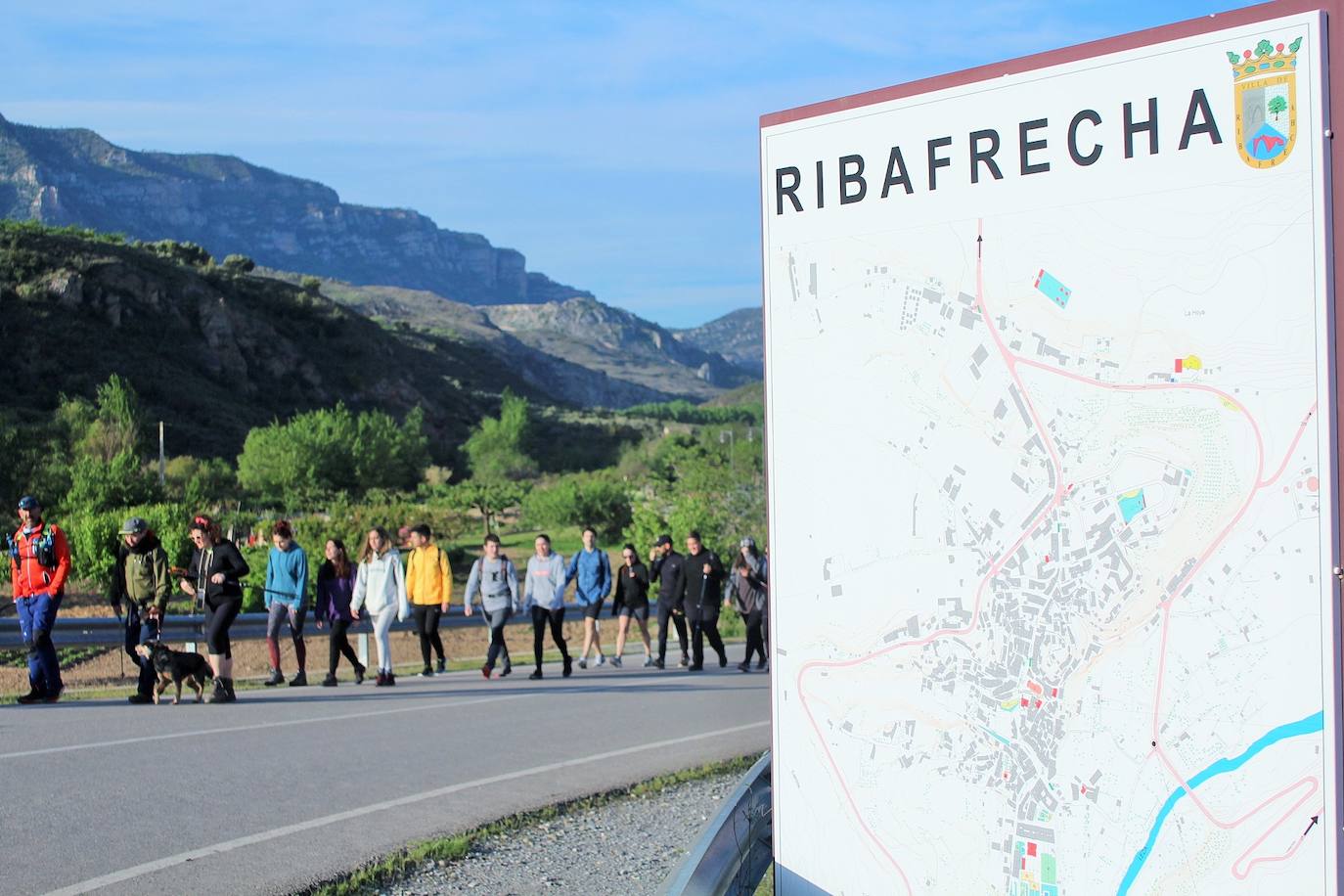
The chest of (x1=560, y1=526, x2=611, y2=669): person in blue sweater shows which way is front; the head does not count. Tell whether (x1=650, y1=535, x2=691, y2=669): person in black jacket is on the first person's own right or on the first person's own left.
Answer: on the first person's own left

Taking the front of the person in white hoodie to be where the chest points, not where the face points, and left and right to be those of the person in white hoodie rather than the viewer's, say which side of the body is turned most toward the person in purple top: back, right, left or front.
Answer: right

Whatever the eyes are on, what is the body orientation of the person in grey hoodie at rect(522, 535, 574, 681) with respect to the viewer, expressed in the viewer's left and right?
facing the viewer and to the left of the viewer

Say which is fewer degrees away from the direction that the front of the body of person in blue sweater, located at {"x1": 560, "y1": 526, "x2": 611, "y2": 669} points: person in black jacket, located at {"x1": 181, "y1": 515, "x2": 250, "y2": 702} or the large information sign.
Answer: the large information sign

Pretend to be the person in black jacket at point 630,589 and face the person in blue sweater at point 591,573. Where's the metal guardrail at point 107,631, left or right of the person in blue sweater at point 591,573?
right

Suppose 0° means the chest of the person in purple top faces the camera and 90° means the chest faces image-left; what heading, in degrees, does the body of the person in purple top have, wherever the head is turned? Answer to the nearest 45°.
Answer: approximately 45°

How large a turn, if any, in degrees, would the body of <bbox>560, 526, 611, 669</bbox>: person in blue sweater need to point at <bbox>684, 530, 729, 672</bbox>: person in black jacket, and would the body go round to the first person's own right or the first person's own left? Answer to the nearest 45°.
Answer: approximately 90° to the first person's own left

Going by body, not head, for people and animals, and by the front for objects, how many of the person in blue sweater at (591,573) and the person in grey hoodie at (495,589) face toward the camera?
2

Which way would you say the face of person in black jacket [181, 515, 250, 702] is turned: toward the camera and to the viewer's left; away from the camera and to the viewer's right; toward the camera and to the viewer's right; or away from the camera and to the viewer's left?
toward the camera and to the viewer's left

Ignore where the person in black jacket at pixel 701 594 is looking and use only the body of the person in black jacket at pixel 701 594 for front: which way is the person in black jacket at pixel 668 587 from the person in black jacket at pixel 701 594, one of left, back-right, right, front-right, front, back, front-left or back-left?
right

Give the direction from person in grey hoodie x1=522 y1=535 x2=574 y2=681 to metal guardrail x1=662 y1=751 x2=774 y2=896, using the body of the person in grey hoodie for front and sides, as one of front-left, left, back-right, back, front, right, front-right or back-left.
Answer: front-left

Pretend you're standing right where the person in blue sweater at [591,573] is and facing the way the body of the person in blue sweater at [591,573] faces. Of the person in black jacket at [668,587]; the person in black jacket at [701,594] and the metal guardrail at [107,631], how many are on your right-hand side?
1
